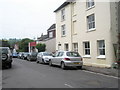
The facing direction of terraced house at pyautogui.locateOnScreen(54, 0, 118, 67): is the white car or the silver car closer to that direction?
the silver car

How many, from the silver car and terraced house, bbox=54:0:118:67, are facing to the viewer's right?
0

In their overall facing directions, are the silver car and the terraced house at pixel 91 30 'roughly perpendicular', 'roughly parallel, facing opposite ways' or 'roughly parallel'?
roughly perpendicular

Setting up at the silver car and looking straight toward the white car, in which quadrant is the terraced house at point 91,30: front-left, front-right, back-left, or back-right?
front-right

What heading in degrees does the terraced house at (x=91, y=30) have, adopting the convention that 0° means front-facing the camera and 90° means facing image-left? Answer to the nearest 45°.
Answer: approximately 45°

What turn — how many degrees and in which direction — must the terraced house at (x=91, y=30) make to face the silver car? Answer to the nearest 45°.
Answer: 0° — it already faces it
